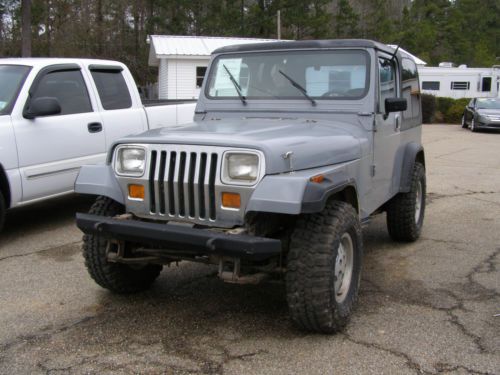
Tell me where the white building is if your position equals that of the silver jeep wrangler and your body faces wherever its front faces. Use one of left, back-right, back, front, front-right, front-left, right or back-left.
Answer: back-right

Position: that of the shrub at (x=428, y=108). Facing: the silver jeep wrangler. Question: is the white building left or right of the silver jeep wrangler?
right

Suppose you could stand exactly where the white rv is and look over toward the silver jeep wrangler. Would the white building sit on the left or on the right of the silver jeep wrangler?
right

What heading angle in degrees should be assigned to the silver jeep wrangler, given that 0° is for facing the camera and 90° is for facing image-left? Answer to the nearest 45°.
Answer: approximately 45°
